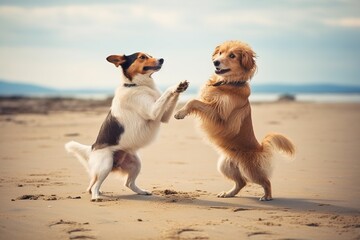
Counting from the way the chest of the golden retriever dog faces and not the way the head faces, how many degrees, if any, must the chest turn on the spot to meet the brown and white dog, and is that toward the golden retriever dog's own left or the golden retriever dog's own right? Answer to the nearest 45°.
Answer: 0° — it already faces it

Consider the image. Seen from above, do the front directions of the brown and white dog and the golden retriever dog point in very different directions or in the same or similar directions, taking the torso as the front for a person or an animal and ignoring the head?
very different directions

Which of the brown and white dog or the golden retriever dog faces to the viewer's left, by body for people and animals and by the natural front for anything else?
the golden retriever dog

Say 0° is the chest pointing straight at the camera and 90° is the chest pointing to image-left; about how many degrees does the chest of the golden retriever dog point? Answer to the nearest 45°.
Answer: approximately 90°

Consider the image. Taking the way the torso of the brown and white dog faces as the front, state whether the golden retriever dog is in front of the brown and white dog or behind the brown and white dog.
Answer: in front

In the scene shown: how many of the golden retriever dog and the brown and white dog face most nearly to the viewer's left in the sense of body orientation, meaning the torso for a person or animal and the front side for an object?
1

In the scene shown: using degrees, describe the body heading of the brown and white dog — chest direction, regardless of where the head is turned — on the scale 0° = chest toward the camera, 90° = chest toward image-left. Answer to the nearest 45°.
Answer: approximately 270°
